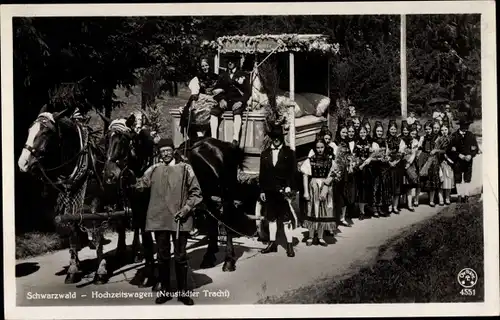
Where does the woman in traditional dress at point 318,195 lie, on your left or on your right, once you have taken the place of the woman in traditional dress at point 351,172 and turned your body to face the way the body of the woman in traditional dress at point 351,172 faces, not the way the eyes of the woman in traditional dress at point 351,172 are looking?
on your right

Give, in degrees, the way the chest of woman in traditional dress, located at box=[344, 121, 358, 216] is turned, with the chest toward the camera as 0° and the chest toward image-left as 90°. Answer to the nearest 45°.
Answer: approximately 0°

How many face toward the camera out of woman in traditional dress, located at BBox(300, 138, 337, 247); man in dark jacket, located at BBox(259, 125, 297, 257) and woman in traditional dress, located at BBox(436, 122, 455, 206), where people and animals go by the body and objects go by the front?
3

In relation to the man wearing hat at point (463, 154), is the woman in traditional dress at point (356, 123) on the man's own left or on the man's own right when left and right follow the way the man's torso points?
on the man's own right

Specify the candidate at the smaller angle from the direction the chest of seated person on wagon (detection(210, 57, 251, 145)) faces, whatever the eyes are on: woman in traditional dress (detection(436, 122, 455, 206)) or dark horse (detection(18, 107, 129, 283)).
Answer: the dark horse

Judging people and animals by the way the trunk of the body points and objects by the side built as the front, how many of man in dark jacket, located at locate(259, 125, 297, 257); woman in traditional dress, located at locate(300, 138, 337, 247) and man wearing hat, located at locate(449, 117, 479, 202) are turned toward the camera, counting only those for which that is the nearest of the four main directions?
3

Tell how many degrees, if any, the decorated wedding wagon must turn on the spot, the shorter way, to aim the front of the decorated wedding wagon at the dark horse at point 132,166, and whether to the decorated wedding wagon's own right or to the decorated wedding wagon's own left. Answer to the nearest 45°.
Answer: approximately 45° to the decorated wedding wagon's own right

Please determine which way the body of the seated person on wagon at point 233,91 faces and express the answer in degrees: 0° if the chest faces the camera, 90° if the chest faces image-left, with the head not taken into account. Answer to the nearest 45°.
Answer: approximately 45°
